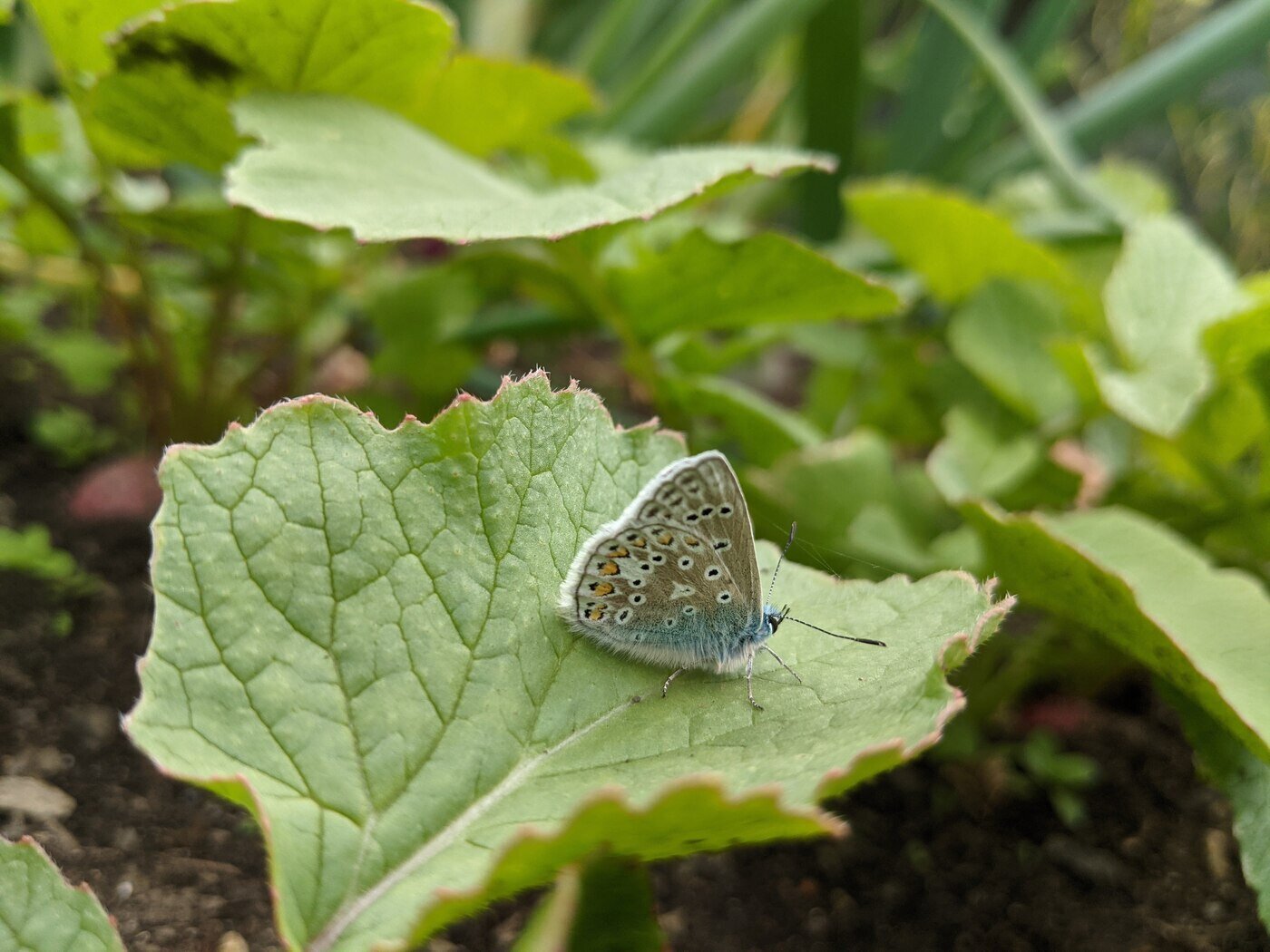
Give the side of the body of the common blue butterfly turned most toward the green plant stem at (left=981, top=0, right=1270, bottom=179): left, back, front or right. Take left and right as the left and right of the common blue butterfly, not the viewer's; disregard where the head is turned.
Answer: left

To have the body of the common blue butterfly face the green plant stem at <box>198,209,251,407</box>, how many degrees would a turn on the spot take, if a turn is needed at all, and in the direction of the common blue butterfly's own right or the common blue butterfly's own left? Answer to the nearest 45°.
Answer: approximately 135° to the common blue butterfly's own left

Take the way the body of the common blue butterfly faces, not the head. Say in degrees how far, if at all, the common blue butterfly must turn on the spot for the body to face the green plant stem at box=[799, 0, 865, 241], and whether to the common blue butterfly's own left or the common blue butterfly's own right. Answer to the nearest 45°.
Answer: approximately 90° to the common blue butterfly's own left

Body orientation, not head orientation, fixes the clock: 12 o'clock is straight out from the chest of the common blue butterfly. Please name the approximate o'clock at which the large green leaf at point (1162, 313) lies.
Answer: The large green leaf is roughly at 10 o'clock from the common blue butterfly.

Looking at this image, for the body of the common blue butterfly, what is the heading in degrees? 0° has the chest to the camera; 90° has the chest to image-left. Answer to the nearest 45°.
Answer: approximately 270°
